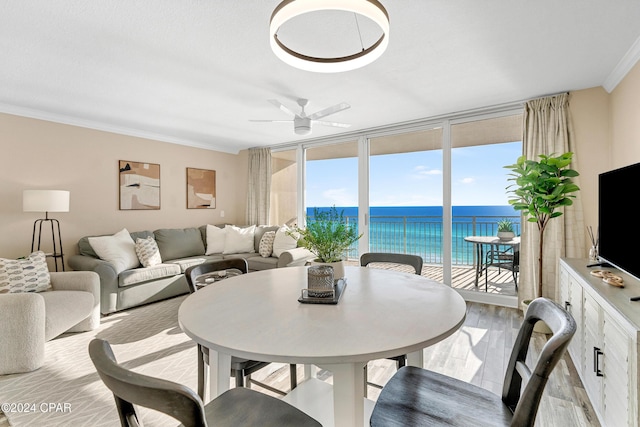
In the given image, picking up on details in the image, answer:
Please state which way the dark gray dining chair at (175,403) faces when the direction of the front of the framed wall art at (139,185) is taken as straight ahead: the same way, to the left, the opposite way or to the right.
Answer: to the left

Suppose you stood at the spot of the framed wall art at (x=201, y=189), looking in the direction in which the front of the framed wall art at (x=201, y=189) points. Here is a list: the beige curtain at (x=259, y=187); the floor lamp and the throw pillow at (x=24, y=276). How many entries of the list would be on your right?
2

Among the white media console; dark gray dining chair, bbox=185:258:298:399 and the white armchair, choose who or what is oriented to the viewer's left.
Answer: the white media console

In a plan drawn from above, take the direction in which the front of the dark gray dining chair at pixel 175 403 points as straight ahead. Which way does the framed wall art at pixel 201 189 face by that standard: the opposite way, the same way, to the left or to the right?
to the right

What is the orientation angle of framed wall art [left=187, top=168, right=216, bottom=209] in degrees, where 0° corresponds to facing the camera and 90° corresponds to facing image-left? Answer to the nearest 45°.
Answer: approximately 315°

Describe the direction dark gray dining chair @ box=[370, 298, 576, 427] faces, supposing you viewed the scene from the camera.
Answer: facing to the left of the viewer

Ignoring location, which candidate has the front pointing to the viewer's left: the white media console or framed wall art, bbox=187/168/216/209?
the white media console
